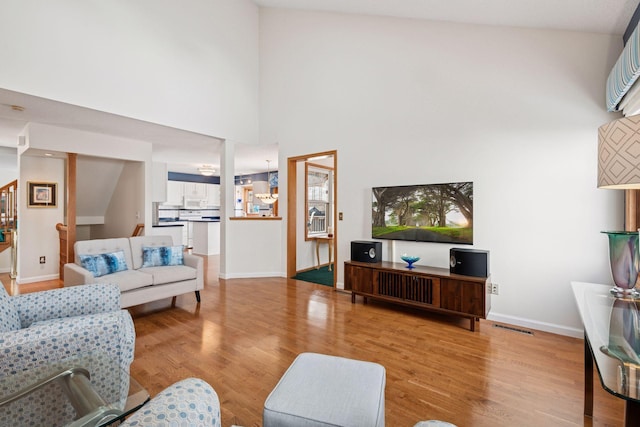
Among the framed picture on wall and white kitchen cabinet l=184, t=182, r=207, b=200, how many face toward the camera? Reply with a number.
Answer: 2

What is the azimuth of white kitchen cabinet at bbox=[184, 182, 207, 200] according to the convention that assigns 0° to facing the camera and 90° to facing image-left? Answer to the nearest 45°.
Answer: approximately 0°

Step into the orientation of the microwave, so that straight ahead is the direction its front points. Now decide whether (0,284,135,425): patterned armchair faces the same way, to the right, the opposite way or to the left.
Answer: to the left

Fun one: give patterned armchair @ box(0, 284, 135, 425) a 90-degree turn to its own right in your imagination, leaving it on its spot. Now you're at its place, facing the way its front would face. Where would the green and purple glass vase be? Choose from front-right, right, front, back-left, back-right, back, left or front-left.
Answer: front-left

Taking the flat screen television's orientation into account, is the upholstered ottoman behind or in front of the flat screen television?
in front

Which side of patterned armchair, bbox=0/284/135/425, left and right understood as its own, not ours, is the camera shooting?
right

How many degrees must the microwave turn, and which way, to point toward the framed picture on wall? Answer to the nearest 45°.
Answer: approximately 45° to its right

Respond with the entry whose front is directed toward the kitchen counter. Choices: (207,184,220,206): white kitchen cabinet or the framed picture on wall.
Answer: the white kitchen cabinet

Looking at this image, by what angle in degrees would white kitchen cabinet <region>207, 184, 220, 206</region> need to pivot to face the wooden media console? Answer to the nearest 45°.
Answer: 0° — it already faces it

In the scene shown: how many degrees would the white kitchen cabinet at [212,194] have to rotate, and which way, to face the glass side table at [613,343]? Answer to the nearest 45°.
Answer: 0° — it already faces it

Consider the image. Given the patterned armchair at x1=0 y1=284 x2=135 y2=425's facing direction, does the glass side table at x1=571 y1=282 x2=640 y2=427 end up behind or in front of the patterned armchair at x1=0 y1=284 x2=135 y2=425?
in front
